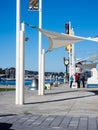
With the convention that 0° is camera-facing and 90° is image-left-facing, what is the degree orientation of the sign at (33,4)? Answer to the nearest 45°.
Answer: approximately 0°
